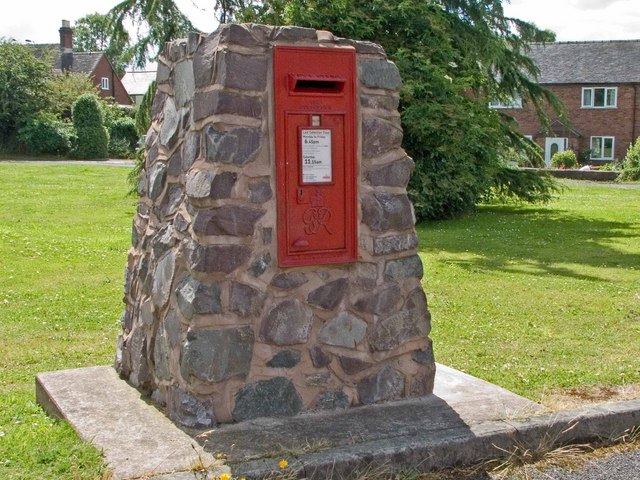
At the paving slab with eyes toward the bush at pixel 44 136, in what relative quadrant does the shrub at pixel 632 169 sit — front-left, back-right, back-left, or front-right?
front-right

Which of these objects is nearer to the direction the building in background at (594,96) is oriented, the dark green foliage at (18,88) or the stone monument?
the stone monument

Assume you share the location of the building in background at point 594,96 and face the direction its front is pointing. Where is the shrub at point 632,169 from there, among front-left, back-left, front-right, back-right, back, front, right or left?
front

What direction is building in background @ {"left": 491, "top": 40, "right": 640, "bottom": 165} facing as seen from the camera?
toward the camera

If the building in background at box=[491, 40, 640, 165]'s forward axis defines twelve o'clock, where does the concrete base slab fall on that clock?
The concrete base slab is roughly at 12 o'clock from the building in background.

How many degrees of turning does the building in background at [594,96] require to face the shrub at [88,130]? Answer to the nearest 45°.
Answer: approximately 45° to its right

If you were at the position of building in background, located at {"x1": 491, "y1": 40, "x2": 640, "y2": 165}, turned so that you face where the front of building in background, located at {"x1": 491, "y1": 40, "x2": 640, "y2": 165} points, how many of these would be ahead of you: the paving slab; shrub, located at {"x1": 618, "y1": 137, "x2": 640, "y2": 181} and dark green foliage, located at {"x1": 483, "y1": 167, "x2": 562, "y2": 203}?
3

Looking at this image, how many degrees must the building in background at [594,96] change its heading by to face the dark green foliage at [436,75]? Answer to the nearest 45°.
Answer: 0° — it already faces it

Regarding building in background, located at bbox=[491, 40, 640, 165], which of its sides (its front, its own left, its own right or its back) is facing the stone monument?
front

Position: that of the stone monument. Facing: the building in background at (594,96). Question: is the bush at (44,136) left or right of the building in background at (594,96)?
left

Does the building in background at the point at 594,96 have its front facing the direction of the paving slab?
yes

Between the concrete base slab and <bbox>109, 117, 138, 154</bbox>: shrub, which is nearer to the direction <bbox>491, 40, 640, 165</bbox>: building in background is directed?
the concrete base slab

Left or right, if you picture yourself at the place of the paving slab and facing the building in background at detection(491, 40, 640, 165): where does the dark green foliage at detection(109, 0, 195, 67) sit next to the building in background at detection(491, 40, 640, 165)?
left

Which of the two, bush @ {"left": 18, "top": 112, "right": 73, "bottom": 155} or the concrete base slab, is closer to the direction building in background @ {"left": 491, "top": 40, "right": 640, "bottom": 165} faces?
the concrete base slab
